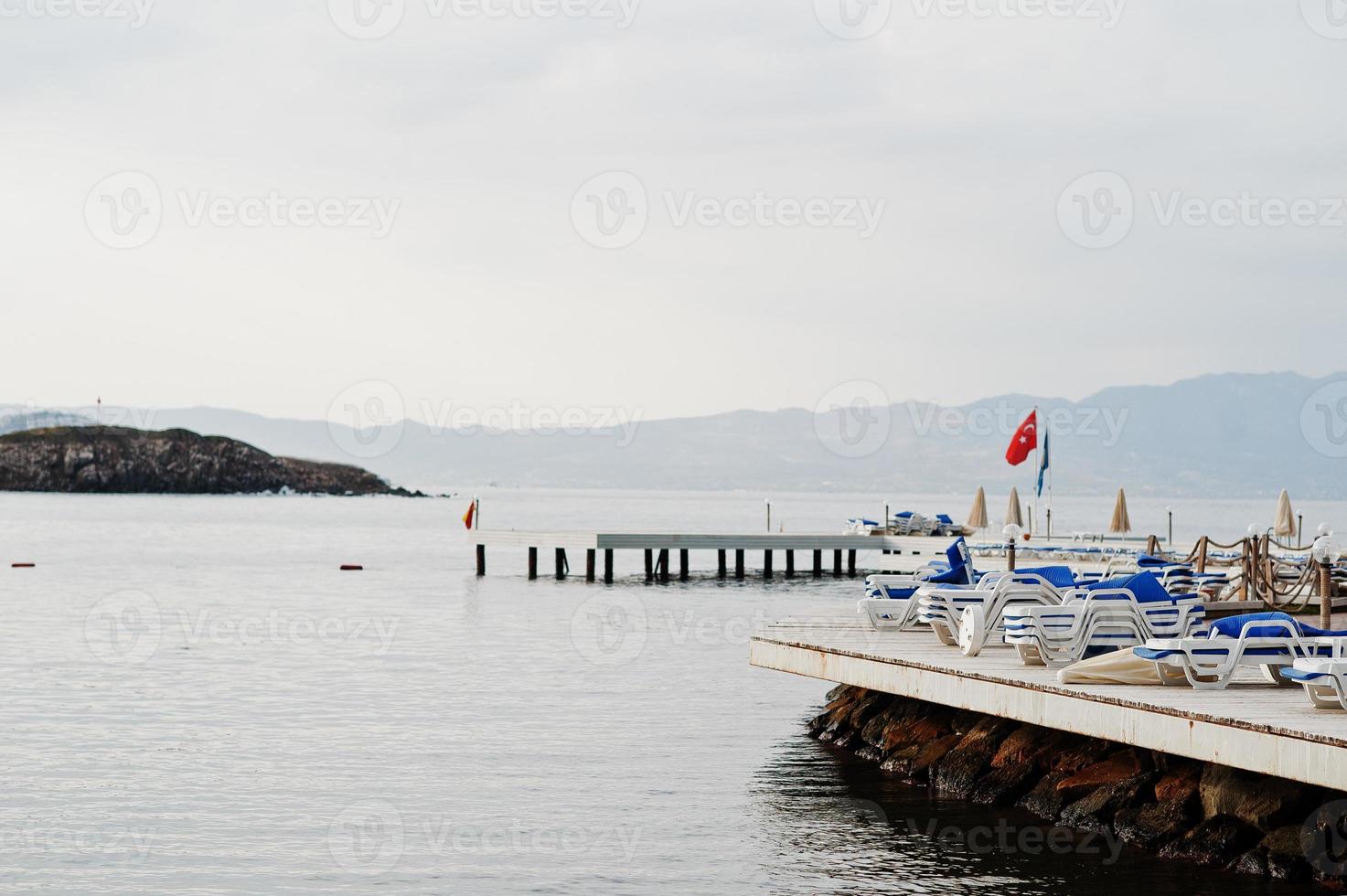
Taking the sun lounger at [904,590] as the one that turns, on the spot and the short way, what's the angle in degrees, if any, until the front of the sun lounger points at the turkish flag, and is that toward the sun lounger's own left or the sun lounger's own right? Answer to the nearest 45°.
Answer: approximately 90° to the sun lounger's own right

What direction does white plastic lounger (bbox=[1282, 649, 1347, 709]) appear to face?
to the viewer's left

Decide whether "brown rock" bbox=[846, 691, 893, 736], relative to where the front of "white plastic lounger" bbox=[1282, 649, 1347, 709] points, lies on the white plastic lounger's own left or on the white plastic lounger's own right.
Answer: on the white plastic lounger's own right

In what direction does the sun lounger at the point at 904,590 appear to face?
to the viewer's left

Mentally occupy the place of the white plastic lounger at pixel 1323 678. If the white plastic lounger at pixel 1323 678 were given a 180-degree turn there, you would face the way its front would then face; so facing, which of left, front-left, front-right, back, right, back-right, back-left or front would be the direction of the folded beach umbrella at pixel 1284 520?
left

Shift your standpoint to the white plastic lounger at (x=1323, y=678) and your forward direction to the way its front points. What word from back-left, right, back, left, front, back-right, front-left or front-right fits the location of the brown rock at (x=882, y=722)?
front-right

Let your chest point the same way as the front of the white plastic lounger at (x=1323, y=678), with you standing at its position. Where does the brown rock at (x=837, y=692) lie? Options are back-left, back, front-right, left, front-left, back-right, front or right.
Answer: front-right

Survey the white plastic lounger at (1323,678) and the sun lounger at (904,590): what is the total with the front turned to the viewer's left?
2

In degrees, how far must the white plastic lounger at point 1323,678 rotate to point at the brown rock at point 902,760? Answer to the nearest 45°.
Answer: approximately 45° to its right
